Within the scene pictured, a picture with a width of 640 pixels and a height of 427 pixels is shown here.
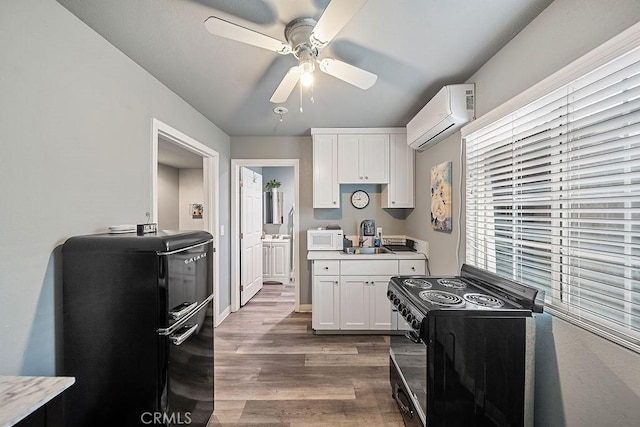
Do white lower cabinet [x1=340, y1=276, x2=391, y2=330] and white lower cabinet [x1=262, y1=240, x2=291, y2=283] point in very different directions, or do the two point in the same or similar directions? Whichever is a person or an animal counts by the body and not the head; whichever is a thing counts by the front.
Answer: same or similar directions

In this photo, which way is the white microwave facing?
toward the camera

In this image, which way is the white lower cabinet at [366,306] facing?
toward the camera

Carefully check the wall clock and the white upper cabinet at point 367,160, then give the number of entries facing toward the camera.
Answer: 2

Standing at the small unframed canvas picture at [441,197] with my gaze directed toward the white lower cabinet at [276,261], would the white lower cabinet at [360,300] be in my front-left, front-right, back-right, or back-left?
front-left

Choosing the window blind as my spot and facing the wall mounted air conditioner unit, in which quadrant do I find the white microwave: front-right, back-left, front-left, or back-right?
front-left

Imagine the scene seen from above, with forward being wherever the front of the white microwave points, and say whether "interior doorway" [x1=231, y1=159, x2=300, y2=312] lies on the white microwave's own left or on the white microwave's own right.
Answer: on the white microwave's own right

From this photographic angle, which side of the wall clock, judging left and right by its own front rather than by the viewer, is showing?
front

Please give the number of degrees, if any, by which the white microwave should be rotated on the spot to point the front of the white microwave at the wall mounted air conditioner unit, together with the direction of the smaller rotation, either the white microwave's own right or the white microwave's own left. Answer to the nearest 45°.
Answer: approximately 45° to the white microwave's own left

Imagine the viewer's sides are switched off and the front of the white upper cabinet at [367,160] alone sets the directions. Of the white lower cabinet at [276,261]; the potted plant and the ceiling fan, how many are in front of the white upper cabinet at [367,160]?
1

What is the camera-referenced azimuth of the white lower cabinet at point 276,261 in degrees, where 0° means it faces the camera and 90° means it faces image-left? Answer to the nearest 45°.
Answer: approximately 0°

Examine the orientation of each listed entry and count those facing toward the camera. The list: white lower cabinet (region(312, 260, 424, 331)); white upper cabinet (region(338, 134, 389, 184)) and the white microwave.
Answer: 3
